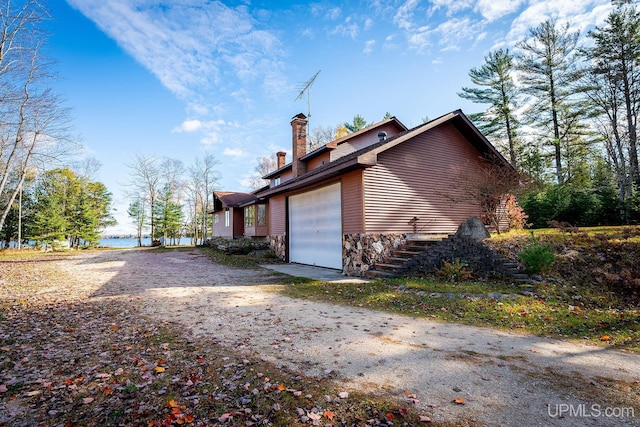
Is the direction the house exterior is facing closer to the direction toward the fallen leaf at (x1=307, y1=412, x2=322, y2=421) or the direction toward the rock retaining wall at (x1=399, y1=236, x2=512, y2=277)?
the fallen leaf

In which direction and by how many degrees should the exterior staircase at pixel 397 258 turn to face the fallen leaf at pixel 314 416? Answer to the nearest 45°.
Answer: approximately 45° to its left

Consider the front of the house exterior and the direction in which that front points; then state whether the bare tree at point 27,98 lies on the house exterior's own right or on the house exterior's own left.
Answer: on the house exterior's own right

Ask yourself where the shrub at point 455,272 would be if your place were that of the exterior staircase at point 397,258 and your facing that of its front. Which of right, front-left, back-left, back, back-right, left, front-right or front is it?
left

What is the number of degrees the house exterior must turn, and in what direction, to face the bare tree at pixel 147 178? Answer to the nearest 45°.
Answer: approximately 90° to its right

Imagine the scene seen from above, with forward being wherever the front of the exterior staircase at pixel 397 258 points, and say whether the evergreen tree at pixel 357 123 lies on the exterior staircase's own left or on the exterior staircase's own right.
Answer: on the exterior staircase's own right

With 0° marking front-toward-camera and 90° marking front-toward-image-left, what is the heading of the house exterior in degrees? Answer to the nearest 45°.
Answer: approximately 45°

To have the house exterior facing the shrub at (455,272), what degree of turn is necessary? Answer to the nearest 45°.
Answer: approximately 90° to its left

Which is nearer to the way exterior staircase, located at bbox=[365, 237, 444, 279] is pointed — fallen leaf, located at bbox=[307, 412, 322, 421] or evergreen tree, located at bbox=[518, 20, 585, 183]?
the fallen leaf

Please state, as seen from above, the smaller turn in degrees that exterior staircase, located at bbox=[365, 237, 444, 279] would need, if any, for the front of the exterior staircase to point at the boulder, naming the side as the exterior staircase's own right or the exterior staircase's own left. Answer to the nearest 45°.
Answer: approximately 135° to the exterior staircase's own left

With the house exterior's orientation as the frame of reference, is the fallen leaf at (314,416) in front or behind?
in front

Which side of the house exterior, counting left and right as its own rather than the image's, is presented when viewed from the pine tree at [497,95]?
back

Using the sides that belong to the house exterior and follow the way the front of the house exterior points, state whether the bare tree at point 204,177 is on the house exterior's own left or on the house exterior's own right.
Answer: on the house exterior's own right

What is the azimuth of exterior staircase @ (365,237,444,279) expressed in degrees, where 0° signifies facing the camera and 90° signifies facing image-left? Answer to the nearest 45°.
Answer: approximately 45°

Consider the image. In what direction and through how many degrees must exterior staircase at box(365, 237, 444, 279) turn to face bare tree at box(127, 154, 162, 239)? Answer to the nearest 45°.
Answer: approximately 90° to its right

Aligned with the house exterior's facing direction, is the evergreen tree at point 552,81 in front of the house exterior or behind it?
behind

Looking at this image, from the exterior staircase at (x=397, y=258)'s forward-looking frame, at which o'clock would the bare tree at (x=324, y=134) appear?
The bare tree is roughly at 4 o'clock from the exterior staircase.
